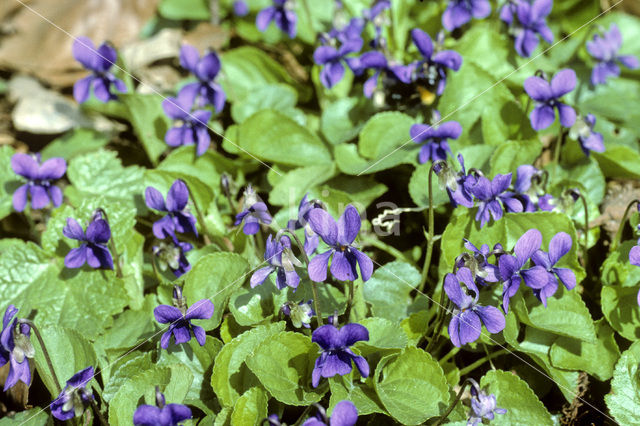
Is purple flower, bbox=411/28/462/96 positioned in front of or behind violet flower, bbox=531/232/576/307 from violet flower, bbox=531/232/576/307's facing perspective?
behind

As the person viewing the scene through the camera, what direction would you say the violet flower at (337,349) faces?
facing the viewer

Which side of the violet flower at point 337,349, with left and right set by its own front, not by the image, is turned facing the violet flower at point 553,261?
left

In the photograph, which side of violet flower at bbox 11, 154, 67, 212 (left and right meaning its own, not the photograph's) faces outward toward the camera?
front

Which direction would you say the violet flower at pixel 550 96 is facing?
toward the camera

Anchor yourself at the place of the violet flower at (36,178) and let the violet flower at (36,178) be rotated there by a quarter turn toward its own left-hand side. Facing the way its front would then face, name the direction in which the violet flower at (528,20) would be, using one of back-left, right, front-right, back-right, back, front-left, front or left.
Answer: front

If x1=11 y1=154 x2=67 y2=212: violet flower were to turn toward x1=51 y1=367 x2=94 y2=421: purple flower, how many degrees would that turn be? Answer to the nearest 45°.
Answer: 0° — it already faces it

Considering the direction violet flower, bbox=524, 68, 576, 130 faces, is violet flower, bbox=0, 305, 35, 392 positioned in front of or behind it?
in front

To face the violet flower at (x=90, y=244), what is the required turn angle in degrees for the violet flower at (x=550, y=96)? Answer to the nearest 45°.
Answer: approximately 45° to its right
